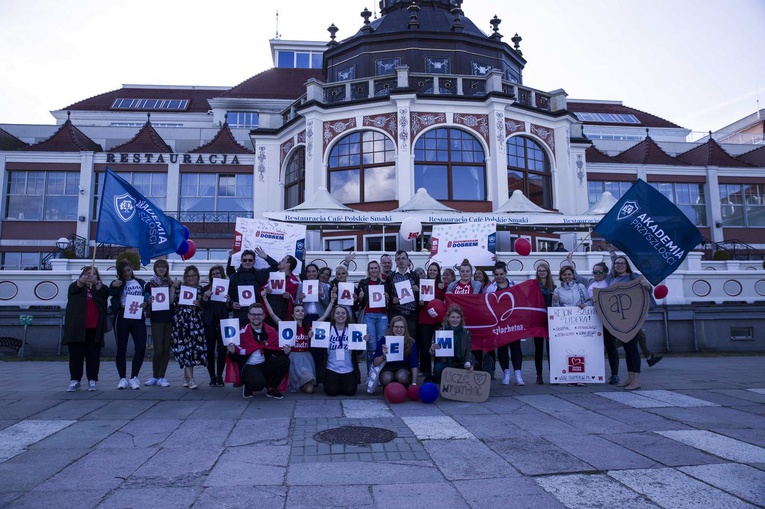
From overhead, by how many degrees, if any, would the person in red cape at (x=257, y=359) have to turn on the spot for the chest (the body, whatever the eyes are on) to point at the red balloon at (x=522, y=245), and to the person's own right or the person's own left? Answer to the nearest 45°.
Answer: approximately 135° to the person's own left

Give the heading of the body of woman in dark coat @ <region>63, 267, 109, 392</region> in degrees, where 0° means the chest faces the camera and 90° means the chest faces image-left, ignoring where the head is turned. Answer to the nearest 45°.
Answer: approximately 0°

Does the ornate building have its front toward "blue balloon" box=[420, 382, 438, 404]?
yes

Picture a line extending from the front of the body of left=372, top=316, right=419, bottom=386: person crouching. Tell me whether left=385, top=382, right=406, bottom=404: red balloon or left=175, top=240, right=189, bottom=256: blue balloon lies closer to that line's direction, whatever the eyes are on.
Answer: the red balloon

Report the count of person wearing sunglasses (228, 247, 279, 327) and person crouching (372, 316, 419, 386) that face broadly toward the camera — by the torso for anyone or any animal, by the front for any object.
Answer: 2

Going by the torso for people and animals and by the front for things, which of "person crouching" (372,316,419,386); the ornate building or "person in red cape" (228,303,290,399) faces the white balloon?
the ornate building

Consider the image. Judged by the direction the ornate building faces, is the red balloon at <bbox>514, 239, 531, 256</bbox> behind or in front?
in front

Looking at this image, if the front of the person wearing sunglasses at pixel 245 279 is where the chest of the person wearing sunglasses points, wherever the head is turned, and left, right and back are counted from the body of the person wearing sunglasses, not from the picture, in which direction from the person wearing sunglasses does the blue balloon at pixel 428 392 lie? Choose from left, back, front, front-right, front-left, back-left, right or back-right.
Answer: front-left

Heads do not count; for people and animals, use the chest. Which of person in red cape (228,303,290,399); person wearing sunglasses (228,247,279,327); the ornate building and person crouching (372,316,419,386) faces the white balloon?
the ornate building

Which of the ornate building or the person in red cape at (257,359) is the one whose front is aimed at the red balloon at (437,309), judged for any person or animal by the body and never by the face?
the ornate building

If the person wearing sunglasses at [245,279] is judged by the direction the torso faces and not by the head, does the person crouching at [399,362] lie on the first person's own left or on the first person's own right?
on the first person's own left

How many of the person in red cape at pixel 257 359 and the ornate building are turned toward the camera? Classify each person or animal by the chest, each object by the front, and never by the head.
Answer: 2

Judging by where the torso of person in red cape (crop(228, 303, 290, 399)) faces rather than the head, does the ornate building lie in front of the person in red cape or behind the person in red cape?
behind
